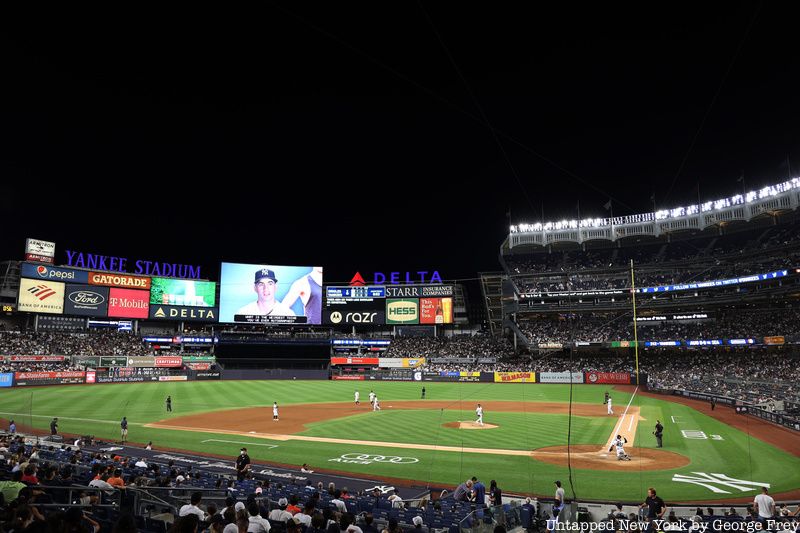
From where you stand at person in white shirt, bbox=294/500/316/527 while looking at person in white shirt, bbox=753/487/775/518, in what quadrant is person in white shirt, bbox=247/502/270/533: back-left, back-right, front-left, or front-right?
back-right

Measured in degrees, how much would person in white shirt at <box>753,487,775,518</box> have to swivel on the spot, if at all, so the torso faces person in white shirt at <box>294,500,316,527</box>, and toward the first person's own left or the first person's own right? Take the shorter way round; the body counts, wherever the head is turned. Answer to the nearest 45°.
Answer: approximately 135° to the first person's own left

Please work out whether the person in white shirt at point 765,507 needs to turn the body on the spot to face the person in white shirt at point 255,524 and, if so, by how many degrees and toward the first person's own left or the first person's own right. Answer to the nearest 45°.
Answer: approximately 135° to the first person's own left

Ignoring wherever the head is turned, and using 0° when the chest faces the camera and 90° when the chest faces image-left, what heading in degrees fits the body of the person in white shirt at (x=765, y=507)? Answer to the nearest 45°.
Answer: approximately 180°
